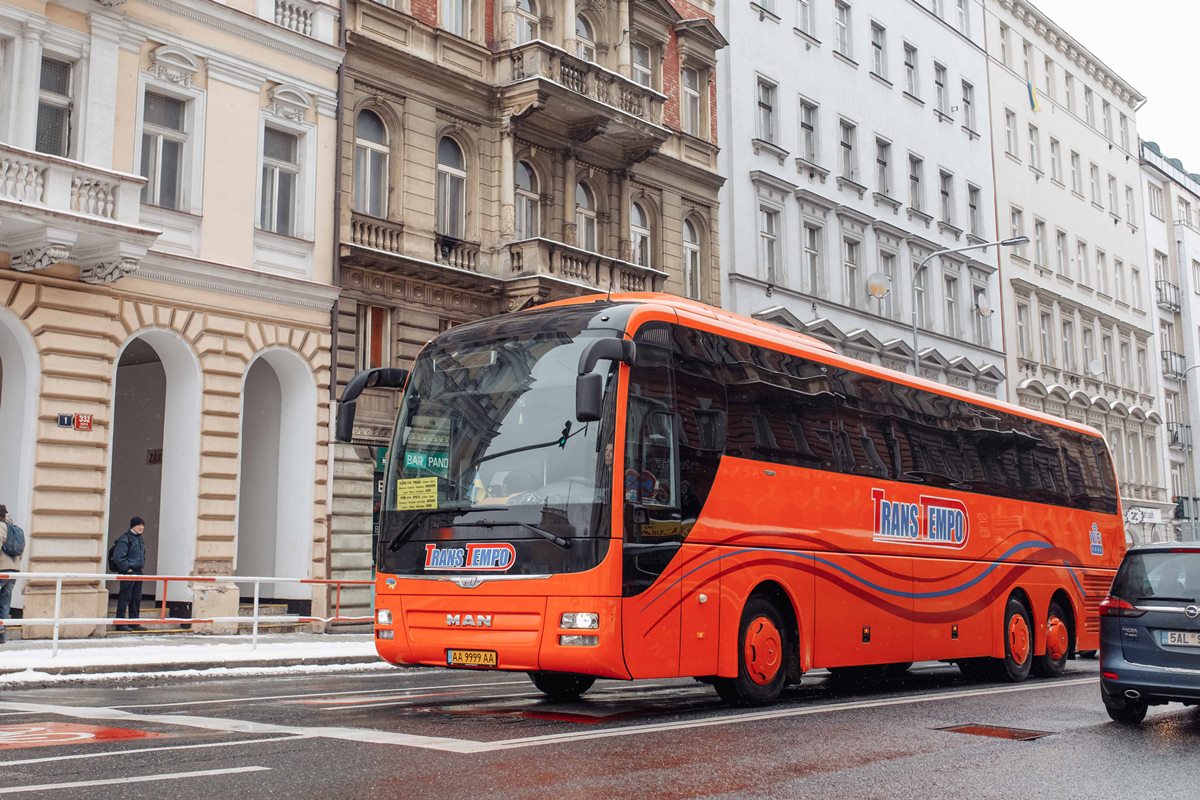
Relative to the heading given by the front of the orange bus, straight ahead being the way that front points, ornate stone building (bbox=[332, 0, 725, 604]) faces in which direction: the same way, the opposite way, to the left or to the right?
to the left

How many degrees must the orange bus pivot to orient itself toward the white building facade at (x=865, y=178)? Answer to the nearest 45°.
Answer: approximately 135° to its right

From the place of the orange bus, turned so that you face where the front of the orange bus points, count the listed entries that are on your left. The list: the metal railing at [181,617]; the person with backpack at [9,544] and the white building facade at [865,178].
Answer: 0

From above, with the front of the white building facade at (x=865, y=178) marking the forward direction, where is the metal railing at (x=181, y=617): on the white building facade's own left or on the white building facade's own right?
on the white building facade's own right

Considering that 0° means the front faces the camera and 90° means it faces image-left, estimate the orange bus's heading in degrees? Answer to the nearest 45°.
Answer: approximately 45°

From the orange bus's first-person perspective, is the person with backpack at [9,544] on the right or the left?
on its right

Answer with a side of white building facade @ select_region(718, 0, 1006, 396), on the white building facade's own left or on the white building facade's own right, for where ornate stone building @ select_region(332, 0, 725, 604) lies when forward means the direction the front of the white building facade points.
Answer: on the white building facade's own right

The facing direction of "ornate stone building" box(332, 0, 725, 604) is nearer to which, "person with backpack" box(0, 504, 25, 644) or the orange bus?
the orange bus

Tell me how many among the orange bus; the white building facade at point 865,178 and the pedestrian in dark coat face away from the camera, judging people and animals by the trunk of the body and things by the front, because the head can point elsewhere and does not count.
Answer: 0

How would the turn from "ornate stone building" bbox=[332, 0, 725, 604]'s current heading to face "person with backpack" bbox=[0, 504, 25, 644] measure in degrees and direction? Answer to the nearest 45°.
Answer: approximately 90° to its right

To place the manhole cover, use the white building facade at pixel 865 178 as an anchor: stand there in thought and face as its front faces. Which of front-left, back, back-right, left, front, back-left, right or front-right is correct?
front-right

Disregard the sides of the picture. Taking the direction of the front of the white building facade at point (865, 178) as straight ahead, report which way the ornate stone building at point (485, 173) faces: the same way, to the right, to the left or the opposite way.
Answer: the same way

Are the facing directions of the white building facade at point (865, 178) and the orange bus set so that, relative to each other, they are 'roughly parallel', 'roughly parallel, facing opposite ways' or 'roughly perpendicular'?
roughly perpendicular

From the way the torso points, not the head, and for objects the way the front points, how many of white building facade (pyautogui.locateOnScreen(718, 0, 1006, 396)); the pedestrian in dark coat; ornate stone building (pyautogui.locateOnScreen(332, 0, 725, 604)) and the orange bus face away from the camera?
0

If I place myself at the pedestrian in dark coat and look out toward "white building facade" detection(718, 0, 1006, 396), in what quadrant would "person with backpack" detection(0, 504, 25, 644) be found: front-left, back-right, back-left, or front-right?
back-right

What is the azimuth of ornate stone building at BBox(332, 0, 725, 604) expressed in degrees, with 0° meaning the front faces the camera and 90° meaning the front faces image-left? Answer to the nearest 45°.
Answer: approximately 315°
